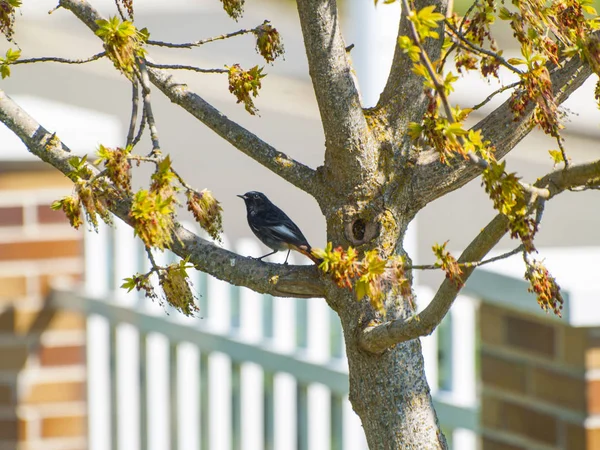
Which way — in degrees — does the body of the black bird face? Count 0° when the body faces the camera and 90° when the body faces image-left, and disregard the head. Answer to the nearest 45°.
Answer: approximately 90°

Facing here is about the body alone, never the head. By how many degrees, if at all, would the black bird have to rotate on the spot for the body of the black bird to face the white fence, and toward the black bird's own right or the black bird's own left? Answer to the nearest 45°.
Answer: approximately 90° to the black bird's own right
